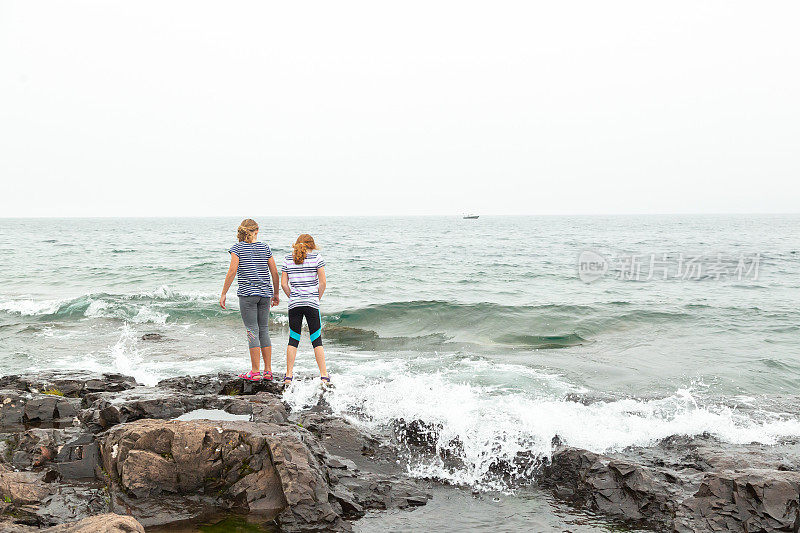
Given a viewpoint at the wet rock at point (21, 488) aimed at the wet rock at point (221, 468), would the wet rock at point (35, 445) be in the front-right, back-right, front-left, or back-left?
back-left

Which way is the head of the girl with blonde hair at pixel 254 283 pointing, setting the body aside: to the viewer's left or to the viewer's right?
to the viewer's right
